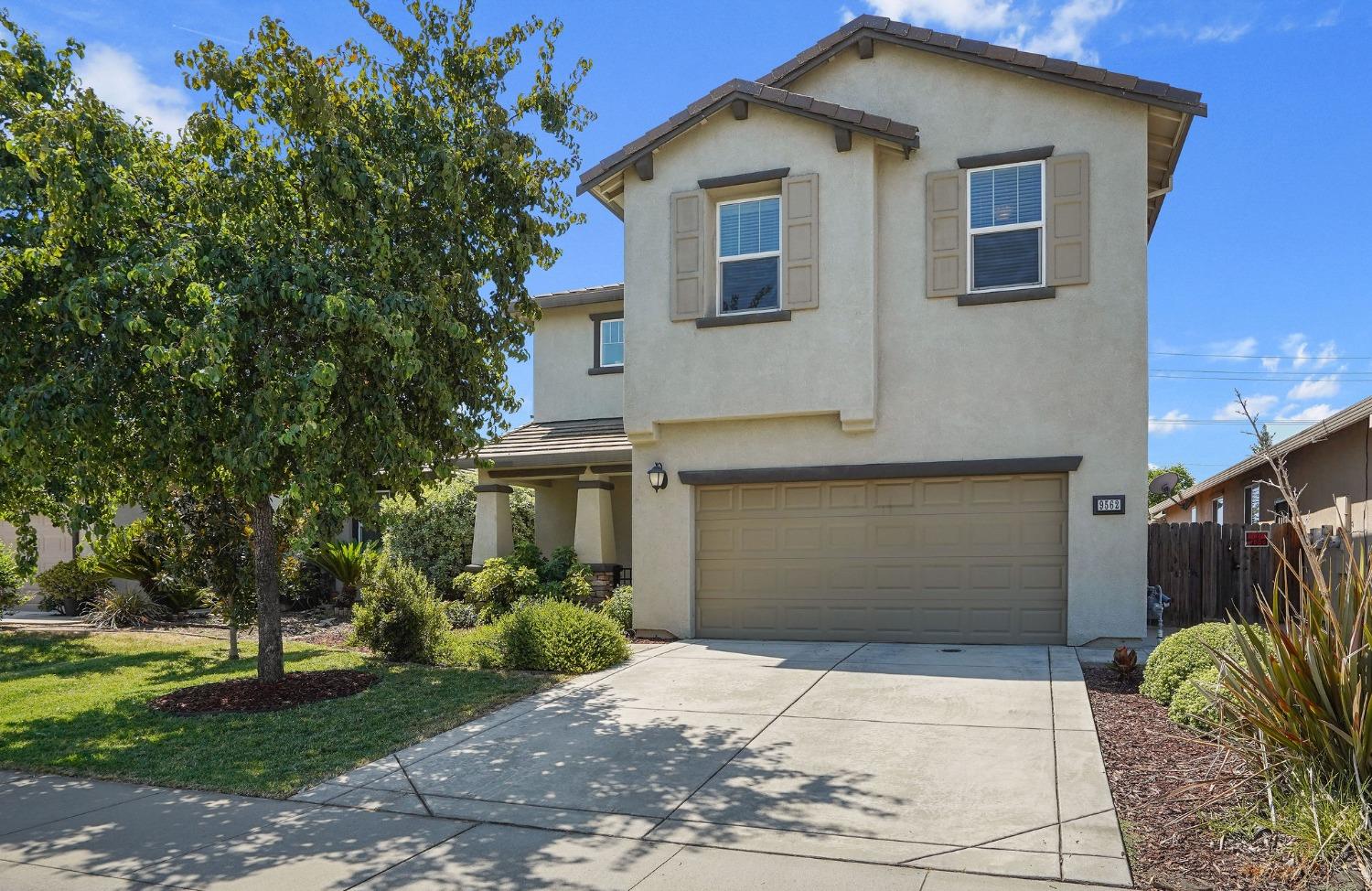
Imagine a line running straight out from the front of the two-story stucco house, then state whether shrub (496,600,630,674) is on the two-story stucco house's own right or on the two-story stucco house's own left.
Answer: on the two-story stucco house's own right

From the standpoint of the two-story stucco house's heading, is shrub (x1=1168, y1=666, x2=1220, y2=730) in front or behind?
in front

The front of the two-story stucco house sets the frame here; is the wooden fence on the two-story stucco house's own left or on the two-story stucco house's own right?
on the two-story stucco house's own left

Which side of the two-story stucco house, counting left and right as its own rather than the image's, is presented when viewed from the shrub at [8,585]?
right

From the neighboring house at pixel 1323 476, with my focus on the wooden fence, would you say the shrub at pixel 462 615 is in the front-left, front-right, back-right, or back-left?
front-right

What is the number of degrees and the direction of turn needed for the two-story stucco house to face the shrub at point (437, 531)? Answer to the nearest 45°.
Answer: approximately 135° to its right

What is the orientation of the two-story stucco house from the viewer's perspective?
toward the camera

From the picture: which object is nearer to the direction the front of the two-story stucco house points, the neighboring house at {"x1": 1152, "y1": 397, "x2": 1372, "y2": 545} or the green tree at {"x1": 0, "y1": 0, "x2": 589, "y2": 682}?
the green tree

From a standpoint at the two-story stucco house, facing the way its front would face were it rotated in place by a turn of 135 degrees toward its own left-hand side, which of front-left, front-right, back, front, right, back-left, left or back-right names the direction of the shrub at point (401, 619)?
back-left

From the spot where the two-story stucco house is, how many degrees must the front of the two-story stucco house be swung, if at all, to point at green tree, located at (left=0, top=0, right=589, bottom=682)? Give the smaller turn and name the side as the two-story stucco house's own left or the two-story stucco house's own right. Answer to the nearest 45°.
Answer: approximately 45° to the two-story stucco house's own right

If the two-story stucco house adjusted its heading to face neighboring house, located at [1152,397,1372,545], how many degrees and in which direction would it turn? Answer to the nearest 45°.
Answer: approximately 135° to its left
